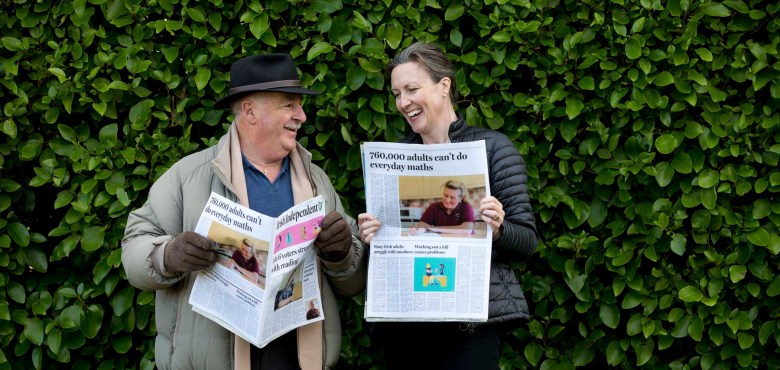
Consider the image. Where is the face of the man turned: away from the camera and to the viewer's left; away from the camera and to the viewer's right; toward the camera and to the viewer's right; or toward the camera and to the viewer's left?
toward the camera and to the viewer's right

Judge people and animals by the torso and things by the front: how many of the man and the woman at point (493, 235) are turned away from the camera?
0

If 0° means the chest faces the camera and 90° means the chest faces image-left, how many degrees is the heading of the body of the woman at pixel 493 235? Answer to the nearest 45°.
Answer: approximately 45°

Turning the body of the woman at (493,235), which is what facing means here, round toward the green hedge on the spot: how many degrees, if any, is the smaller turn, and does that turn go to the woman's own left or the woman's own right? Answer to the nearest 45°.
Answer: approximately 135° to the woman's own right

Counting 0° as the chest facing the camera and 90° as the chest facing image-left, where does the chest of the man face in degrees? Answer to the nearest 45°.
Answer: approximately 315°

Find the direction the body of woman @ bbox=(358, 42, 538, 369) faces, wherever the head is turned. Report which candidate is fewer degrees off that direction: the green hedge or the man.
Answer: the man

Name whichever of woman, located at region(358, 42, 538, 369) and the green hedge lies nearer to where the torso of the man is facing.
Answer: the woman
